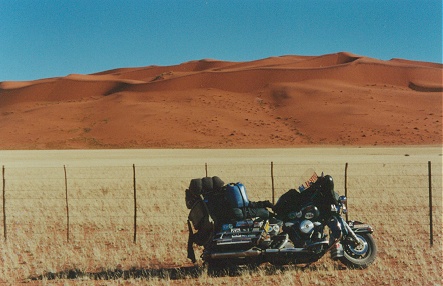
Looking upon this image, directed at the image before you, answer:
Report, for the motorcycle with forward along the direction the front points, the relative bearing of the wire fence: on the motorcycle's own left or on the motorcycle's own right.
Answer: on the motorcycle's own left

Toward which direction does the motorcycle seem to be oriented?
to the viewer's right
